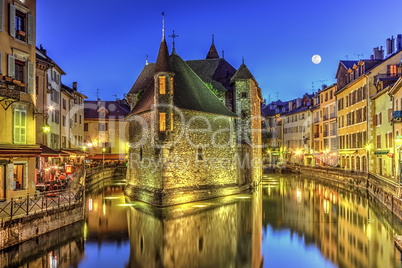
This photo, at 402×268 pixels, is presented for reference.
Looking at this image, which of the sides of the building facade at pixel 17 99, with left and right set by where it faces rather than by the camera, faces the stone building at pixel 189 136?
left

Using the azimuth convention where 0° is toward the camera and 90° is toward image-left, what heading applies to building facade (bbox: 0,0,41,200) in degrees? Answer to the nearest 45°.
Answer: approximately 315°
